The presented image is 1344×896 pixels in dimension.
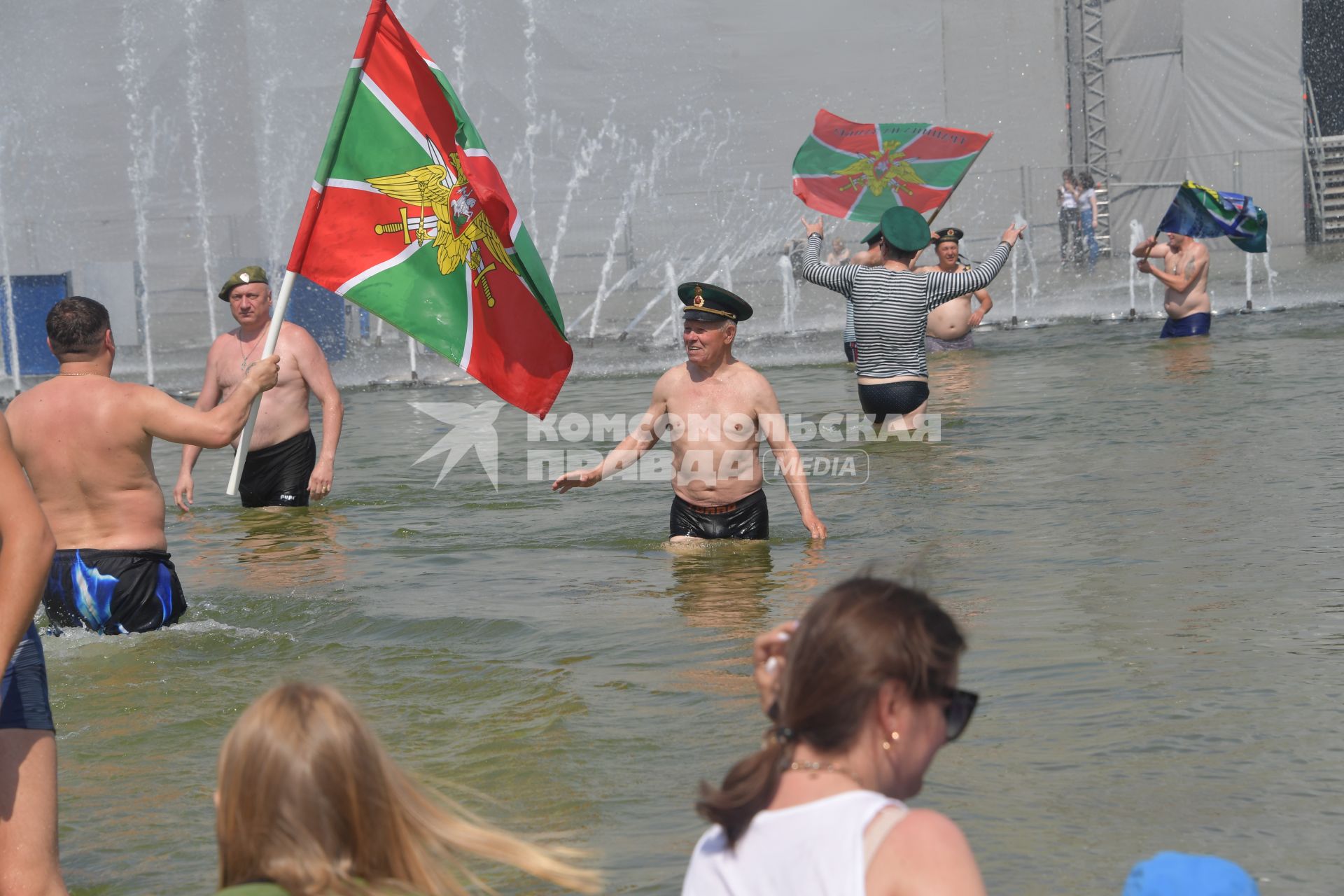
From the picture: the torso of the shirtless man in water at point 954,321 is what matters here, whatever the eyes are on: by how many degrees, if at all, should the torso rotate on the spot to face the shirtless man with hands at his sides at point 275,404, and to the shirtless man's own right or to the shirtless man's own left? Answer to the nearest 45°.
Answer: approximately 45° to the shirtless man's own right

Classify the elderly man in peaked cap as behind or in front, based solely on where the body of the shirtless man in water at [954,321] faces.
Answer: in front

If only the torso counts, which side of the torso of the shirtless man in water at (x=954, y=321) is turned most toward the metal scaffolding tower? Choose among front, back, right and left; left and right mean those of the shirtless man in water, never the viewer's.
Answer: back

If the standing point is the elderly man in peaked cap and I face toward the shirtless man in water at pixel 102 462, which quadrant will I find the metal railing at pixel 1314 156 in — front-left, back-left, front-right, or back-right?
back-right

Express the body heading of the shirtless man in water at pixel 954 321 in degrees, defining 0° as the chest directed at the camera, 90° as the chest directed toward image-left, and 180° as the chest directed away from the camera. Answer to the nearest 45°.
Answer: approximately 0°

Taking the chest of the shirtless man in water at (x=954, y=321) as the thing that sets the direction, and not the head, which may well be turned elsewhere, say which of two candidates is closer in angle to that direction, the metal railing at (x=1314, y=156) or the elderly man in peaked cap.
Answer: the elderly man in peaked cap

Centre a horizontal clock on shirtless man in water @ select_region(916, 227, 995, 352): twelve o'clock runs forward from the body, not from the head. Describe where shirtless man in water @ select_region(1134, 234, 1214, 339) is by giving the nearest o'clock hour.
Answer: shirtless man in water @ select_region(1134, 234, 1214, 339) is roughly at 9 o'clock from shirtless man in water @ select_region(916, 227, 995, 352).

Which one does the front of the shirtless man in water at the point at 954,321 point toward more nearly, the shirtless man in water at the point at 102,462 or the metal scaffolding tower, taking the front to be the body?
the shirtless man in water

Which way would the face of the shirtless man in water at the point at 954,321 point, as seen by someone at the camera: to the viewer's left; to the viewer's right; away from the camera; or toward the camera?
toward the camera

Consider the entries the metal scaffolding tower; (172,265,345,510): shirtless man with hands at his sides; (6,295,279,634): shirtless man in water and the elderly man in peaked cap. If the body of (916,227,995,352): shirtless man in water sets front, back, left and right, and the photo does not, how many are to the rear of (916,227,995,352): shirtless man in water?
1

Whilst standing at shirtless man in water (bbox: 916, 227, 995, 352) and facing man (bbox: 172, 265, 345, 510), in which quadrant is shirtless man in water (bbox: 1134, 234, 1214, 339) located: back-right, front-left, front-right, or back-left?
back-left

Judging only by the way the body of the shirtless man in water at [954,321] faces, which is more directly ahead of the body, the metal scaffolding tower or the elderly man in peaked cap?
the elderly man in peaked cap

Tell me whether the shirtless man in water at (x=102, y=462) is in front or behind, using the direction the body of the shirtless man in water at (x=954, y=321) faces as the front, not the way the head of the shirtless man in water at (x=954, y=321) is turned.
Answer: in front

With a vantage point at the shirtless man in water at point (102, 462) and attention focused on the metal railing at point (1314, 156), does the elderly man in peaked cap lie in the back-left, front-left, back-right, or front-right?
front-right

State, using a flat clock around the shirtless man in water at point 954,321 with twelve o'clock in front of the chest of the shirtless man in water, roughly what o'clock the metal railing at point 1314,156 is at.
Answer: The metal railing is roughly at 7 o'clock from the shirtless man in water.

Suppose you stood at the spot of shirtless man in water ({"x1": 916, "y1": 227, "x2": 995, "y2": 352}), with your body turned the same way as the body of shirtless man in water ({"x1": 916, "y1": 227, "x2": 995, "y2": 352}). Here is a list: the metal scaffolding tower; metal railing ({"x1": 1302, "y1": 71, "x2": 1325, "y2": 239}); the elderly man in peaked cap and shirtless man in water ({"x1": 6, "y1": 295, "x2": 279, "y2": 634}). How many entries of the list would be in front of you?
2
